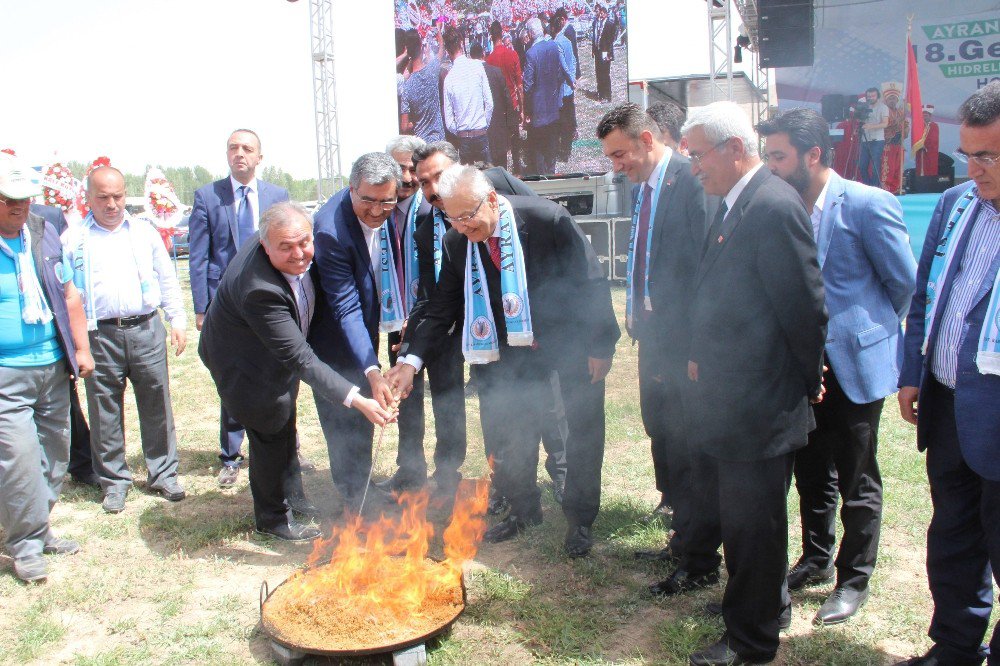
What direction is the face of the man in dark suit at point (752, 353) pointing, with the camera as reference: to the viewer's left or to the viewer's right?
to the viewer's left

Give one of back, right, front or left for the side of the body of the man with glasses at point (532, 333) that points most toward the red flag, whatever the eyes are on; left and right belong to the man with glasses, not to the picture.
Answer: back

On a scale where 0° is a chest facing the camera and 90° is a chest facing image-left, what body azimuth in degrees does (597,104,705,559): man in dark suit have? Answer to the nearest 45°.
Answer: approximately 45°

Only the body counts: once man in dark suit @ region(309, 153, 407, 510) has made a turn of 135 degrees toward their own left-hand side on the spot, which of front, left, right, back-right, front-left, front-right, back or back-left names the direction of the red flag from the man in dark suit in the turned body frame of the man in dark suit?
front-right

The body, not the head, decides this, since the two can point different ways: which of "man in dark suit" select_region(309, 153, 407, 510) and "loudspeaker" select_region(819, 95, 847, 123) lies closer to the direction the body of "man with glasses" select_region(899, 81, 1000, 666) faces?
the man in dark suit

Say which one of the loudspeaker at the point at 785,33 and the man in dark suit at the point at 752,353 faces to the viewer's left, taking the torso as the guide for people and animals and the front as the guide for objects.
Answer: the man in dark suit
